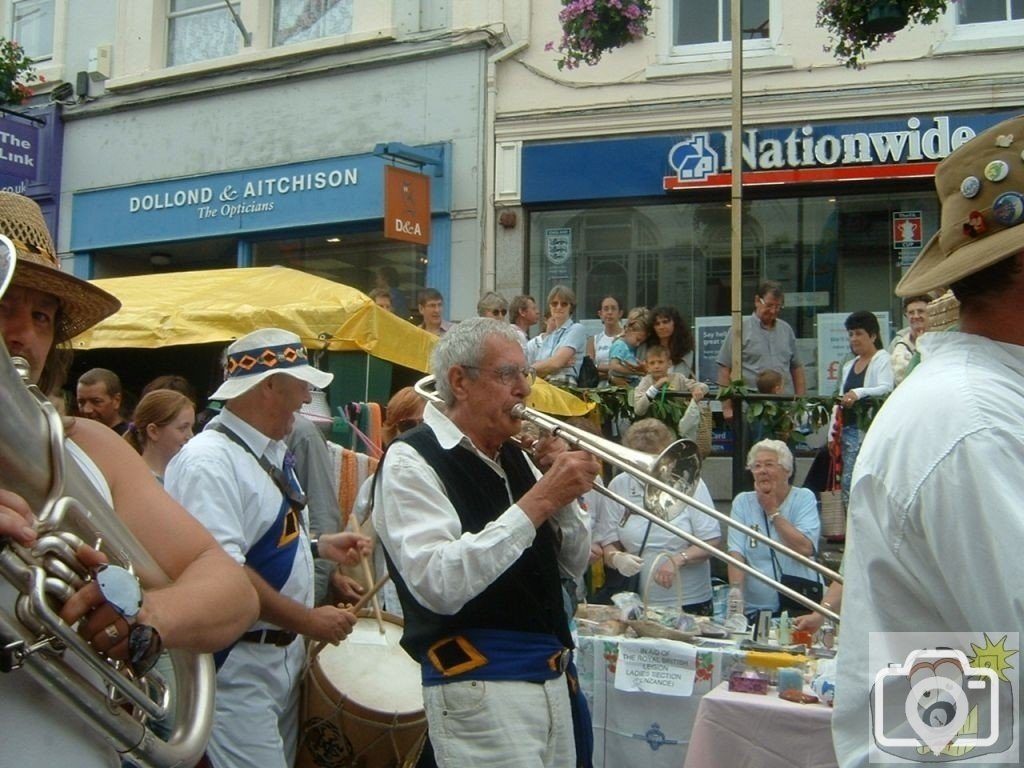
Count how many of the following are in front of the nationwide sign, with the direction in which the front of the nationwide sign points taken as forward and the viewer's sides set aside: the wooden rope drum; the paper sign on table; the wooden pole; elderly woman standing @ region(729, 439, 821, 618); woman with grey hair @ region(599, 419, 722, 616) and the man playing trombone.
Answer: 6

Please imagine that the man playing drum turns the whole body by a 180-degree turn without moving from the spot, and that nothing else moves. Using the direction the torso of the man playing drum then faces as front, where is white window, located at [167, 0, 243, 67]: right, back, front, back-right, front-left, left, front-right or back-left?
right

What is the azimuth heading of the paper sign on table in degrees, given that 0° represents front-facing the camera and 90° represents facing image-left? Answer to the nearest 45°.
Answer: approximately 0°

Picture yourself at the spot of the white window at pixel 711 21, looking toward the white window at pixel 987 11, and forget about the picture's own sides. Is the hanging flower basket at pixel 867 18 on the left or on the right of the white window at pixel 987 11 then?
right

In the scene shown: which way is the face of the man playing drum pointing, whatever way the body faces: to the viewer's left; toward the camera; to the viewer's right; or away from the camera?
to the viewer's right

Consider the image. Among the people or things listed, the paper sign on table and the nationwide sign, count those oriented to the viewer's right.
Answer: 0

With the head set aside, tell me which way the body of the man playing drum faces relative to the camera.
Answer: to the viewer's right

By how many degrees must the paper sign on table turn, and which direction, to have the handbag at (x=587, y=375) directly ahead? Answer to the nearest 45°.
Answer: approximately 180°

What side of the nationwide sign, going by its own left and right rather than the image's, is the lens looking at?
front
